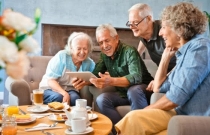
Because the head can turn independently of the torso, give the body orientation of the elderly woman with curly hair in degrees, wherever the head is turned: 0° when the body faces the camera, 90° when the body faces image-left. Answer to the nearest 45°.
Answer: approximately 90°

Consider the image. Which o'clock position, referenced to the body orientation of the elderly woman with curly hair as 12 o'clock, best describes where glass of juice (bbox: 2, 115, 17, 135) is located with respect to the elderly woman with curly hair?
The glass of juice is roughly at 11 o'clock from the elderly woman with curly hair.

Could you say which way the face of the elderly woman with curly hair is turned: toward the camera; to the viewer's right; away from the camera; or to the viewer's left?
to the viewer's left

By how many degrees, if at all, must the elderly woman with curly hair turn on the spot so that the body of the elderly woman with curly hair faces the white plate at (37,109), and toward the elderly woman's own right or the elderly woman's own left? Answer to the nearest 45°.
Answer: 0° — they already face it

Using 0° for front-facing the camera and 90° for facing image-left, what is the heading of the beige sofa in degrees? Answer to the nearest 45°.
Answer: approximately 45°

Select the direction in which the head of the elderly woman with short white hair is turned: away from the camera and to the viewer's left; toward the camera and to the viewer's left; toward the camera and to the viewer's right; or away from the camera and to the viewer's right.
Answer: toward the camera and to the viewer's right

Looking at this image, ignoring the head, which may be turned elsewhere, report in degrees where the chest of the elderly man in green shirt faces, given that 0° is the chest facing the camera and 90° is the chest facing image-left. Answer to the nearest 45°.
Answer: approximately 45°

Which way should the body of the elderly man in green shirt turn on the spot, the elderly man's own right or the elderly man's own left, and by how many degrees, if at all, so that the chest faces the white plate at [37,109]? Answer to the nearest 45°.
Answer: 0° — they already face it
